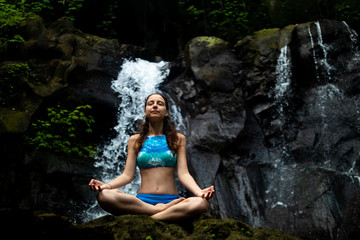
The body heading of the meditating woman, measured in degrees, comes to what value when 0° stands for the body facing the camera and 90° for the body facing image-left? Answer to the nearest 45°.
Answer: approximately 0°

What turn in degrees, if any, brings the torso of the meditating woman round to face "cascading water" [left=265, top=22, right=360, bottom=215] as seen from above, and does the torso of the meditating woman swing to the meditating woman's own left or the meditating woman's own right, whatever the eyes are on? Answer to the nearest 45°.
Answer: approximately 135° to the meditating woman's own left

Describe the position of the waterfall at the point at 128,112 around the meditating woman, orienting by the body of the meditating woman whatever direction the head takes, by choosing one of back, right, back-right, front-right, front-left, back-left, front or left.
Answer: back
